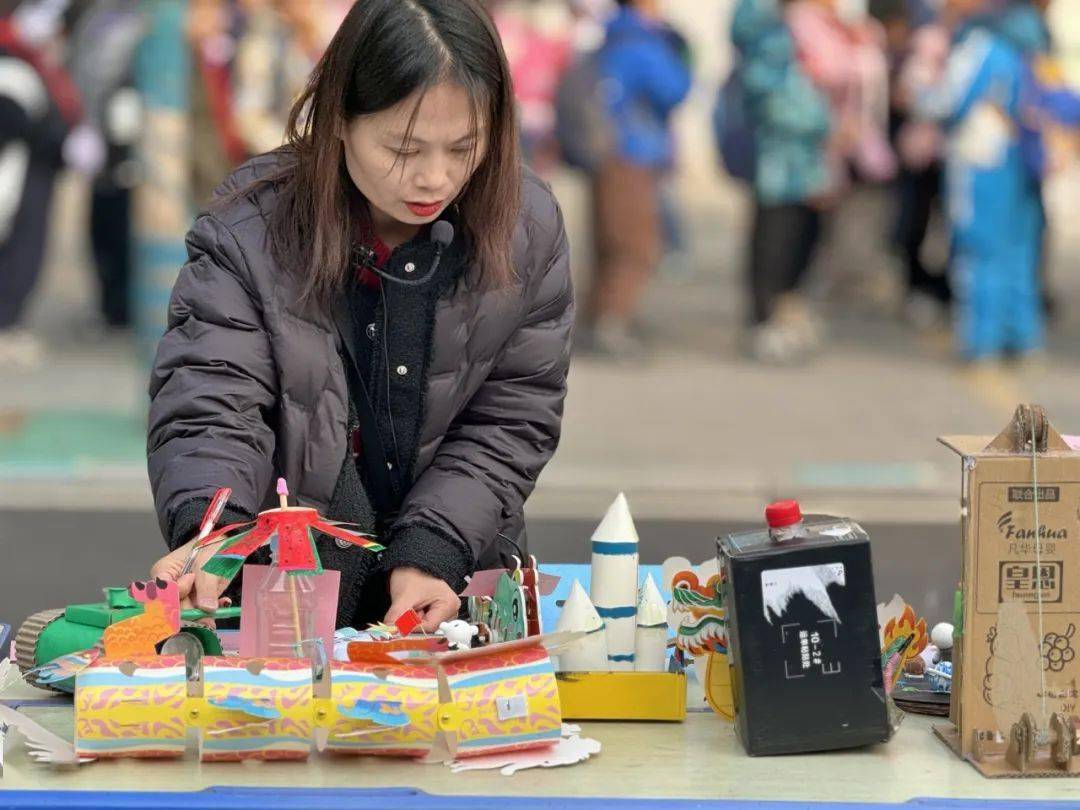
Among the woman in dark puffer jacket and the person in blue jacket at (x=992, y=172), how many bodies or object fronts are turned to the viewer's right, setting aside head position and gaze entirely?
0

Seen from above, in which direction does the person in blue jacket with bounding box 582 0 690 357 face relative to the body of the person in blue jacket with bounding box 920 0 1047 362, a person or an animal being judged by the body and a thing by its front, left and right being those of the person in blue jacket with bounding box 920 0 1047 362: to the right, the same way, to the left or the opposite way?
the opposite way

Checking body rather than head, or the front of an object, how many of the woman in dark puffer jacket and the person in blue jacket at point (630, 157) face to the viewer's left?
0
